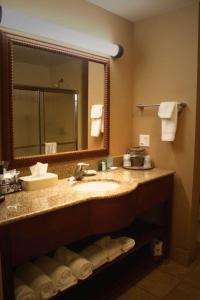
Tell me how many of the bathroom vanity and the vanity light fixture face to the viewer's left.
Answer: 0

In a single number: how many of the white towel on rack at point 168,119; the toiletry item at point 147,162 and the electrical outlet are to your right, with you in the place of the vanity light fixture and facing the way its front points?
0

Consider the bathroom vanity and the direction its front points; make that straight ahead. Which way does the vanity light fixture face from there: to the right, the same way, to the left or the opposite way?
the same way

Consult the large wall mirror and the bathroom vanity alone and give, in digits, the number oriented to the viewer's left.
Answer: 0

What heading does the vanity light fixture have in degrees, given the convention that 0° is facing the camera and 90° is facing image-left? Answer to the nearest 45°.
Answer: approximately 315°

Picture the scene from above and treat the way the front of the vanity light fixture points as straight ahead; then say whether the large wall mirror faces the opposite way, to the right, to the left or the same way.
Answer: the same way

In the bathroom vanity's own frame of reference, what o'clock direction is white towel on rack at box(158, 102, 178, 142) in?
The white towel on rack is roughly at 9 o'clock from the bathroom vanity.

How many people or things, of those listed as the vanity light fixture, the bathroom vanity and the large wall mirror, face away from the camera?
0

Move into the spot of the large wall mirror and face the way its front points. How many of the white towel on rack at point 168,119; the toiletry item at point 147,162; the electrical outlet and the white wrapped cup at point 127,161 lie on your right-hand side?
0

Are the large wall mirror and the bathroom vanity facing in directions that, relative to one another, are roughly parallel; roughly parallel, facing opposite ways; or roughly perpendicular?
roughly parallel

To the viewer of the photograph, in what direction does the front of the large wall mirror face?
facing the viewer and to the right of the viewer
